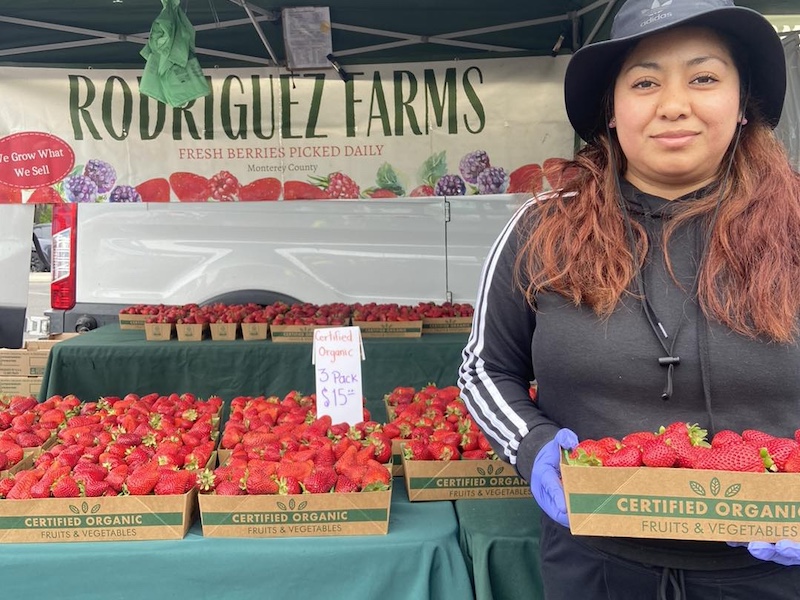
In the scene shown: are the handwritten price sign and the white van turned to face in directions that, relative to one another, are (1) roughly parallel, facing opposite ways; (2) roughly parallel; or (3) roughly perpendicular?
roughly perpendicular

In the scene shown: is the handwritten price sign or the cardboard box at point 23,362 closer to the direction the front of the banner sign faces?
the handwritten price sign

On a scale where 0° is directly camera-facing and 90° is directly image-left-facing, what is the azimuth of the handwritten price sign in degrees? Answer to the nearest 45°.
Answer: approximately 0°

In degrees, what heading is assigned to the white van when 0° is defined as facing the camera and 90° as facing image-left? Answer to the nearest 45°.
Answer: approximately 270°

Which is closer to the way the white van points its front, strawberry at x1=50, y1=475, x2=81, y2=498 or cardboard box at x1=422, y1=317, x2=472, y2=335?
the cardboard box

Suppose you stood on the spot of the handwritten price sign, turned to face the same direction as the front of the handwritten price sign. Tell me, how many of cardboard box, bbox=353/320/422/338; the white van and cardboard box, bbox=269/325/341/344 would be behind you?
3

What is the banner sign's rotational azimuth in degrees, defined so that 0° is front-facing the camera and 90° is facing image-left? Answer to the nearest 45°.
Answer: approximately 0°

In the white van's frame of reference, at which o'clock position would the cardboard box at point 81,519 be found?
The cardboard box is roughly at 3 o'clock from the white van.

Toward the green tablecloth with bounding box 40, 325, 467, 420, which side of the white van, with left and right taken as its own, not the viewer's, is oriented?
right

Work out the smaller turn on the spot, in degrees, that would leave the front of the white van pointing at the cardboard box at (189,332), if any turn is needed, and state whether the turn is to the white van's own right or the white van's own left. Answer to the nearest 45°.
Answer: approximately 135° to the white van's own right

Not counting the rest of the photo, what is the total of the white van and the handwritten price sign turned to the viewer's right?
1
